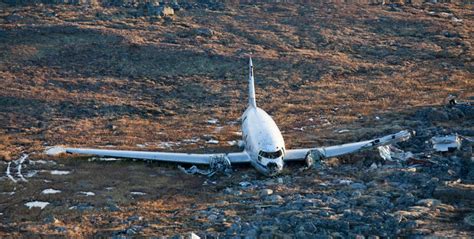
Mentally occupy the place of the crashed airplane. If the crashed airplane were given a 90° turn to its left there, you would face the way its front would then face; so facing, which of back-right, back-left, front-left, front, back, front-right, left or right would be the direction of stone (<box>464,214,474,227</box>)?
front-right

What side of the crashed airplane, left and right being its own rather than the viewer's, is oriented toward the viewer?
front

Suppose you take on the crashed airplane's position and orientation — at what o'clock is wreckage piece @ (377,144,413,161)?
The wreckage piece is roughly at 9 o'clock from the crashed airplane.

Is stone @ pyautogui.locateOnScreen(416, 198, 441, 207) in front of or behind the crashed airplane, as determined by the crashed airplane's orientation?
in front

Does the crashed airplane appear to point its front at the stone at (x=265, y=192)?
yes

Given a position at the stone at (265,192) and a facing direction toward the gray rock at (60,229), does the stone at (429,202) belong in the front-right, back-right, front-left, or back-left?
back-left

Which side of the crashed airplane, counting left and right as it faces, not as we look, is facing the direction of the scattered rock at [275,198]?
front

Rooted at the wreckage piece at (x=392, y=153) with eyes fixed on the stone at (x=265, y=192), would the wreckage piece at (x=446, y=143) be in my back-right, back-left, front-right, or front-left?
back-left

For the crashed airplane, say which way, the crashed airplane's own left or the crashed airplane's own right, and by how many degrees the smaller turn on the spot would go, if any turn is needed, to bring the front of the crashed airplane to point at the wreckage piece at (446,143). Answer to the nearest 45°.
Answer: approximately 90° to the crashed airplane's own left

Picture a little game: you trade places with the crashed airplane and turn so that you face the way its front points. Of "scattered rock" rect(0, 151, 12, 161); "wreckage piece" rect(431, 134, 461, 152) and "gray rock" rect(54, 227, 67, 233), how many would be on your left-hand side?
1

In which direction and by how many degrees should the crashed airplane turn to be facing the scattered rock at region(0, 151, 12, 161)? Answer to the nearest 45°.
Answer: approximately 90° to its right

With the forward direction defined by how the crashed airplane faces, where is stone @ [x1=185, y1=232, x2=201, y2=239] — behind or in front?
in front

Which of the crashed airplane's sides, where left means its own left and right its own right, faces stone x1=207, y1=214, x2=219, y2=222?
front
